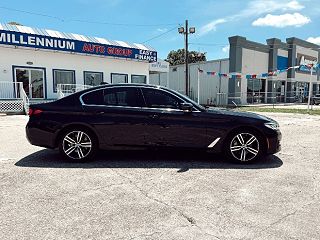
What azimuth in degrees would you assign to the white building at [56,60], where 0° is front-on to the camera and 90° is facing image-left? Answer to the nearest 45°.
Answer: approximately 315°

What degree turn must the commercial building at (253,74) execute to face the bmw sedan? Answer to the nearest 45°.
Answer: approximately 45° to its right

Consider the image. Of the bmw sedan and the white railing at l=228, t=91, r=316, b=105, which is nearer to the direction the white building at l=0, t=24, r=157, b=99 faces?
the bmw sedan

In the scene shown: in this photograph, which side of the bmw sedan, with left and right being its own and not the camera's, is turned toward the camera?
right

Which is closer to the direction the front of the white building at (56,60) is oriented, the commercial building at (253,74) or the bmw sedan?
the bmw sedan

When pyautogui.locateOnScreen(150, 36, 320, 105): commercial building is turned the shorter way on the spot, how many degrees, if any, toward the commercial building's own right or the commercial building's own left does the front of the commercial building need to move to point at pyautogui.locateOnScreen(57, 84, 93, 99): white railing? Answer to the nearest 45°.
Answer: approximately 90° to the commercial building's own right

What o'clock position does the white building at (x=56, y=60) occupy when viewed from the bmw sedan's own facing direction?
The white building is roughly at 8 o'clock from the bmw sedan.

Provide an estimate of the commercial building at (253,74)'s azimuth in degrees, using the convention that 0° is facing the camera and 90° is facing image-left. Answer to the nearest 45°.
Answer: approximately 315°

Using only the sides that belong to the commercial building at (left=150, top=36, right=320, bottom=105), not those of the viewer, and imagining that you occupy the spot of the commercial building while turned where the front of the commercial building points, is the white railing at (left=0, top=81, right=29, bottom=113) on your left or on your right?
on your right

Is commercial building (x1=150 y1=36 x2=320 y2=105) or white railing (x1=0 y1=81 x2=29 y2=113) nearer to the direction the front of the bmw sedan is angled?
the commercial building
